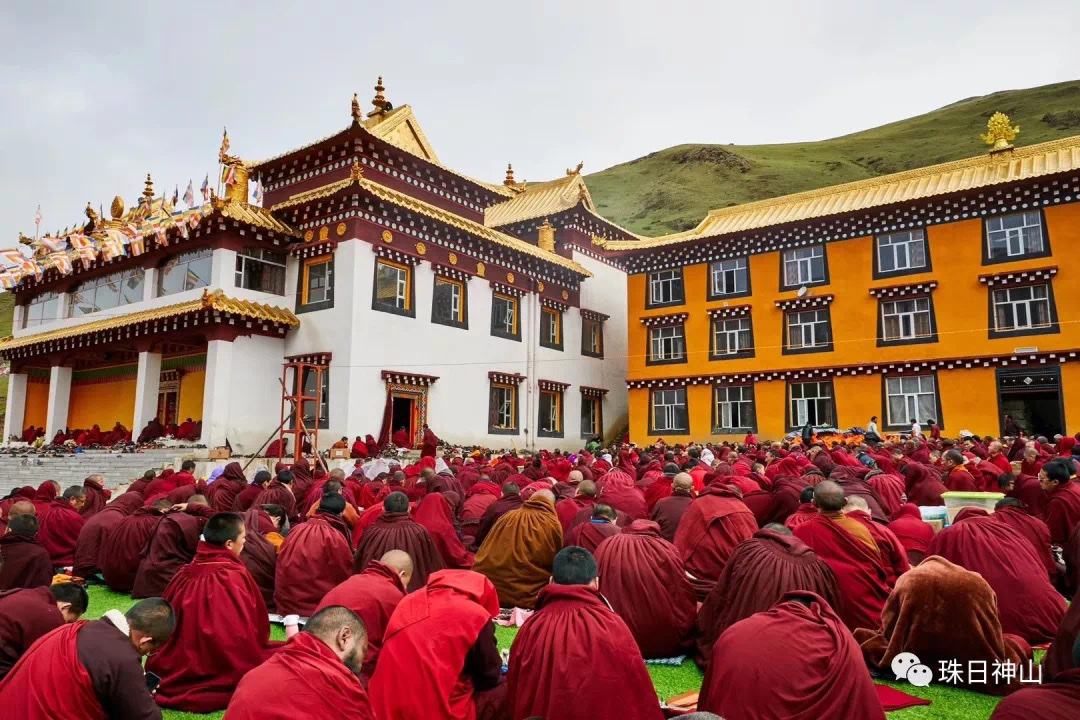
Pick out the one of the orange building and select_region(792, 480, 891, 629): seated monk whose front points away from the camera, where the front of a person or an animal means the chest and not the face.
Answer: the seated monk

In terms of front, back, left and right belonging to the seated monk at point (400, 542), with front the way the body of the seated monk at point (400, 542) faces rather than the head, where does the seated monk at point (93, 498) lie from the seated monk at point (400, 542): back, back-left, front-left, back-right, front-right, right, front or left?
front-left

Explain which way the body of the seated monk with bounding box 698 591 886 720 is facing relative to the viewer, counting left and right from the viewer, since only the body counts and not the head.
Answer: facing away from the viewer

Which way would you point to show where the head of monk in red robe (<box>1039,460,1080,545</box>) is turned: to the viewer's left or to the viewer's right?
to the viewer's left

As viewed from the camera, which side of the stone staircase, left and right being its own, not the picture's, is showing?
front

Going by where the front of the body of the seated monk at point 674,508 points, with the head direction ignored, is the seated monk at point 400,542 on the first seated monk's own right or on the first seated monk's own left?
on the first seated monk's own left

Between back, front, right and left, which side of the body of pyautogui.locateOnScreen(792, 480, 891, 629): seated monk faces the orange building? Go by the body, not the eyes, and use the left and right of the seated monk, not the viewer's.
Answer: front

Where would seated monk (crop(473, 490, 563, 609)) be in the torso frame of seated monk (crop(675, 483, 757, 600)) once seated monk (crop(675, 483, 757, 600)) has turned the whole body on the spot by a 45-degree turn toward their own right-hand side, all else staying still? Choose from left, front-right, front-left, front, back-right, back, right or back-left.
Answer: back-left

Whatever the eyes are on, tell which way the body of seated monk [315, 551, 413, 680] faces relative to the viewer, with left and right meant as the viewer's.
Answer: facing away from the viewer and to the right of the viewer

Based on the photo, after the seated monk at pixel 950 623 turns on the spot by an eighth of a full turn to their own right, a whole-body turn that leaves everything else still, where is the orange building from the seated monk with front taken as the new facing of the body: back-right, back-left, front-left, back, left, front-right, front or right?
front-left

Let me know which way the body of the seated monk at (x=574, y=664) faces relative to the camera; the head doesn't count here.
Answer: away from the camera

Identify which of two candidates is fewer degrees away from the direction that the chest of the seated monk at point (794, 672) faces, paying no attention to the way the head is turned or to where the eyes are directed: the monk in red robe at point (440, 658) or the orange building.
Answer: the orange building

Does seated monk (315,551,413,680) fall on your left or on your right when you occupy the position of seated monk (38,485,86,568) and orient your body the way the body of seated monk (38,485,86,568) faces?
on your right

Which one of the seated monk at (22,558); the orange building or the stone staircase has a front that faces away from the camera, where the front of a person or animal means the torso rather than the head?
the seated monk

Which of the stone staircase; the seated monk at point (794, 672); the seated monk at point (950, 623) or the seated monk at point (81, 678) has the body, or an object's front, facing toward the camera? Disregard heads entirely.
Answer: the stone staircase

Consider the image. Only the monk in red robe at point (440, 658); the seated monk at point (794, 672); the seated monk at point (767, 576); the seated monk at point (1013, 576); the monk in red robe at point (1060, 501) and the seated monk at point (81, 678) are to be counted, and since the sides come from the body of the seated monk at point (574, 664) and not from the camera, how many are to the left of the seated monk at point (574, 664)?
2

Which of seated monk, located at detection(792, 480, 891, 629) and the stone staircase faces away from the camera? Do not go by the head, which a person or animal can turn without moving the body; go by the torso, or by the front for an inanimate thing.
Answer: the seated monk

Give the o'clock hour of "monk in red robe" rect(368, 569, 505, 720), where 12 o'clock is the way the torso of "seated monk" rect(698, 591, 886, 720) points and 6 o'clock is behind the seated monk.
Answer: The monk in red robe is roughly at 9 o'clock from the seated monk.

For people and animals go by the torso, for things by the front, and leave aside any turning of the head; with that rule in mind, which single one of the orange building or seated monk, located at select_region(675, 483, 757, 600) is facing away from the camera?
the seated monk

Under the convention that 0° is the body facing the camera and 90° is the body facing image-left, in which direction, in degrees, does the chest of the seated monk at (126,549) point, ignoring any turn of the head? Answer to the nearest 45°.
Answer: approximately 225°
